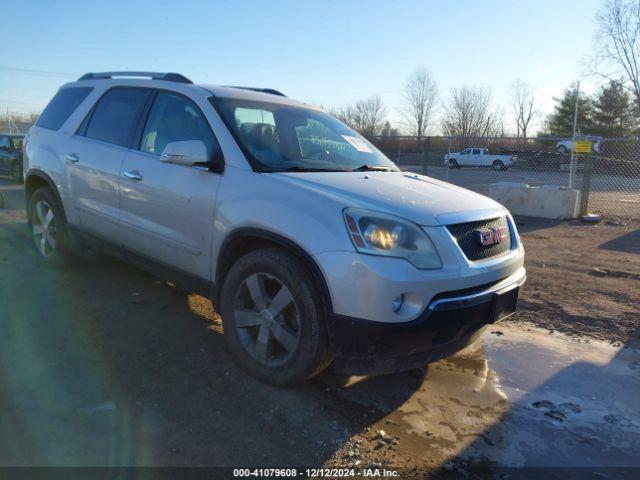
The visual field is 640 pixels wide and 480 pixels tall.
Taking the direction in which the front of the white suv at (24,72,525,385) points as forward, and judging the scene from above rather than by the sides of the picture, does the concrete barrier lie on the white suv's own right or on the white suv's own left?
on the white suv's own left

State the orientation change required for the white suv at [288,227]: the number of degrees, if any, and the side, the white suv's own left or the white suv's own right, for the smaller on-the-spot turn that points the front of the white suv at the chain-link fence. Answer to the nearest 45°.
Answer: approximately 90° to the white suv's own left

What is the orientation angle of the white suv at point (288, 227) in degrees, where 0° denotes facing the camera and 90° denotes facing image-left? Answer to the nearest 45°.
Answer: approximately 315°
